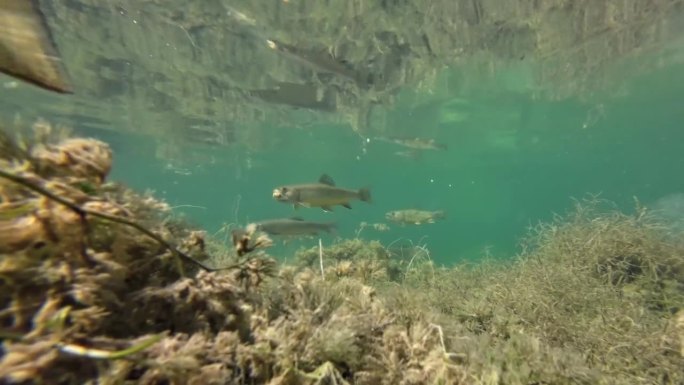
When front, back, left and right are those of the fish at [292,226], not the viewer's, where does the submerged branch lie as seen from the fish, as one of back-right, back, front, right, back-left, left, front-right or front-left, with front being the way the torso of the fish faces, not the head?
left

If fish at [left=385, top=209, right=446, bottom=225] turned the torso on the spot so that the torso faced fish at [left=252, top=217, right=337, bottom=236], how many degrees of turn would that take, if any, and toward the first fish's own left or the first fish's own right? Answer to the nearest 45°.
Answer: approximately 45° to the first fish's own left

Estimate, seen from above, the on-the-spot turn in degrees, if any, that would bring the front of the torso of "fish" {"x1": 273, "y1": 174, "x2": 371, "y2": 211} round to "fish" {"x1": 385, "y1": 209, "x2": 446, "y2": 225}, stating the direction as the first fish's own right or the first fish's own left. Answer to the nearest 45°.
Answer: approximately 135° to the first fish's own right

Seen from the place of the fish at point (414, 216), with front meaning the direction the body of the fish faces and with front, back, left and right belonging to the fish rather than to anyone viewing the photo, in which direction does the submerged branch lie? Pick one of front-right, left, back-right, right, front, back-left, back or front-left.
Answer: left

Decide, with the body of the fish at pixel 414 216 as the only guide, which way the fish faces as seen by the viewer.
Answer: to the viewer's left

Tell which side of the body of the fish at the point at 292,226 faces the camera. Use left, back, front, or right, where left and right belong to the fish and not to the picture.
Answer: left

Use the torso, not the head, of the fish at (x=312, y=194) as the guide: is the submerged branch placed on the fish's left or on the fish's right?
on the fish's left

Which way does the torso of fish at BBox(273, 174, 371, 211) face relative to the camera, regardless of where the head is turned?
to the viewer's left

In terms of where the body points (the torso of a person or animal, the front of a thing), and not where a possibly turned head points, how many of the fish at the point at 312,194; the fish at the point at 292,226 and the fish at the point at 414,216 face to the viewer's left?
3
